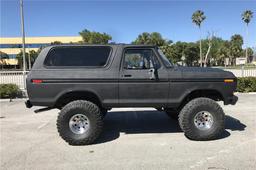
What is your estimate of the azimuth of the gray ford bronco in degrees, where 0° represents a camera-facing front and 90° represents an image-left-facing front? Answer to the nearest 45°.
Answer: approximately 270°

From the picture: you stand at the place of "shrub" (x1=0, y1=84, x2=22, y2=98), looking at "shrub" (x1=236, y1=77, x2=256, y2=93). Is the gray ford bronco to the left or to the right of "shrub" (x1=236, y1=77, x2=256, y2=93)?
right
